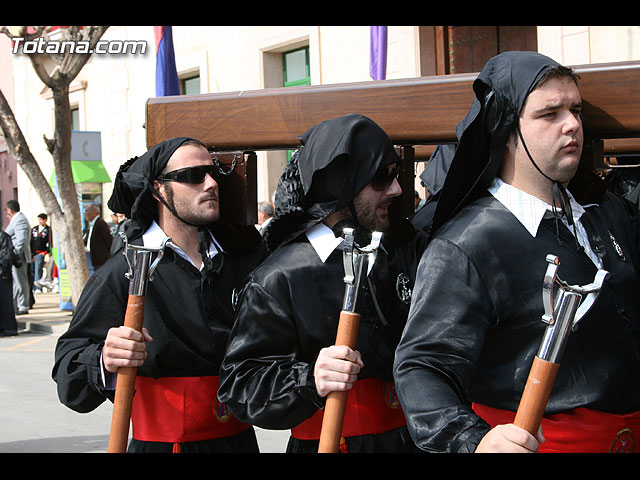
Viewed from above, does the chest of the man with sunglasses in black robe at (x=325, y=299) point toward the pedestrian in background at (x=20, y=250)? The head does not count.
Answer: no

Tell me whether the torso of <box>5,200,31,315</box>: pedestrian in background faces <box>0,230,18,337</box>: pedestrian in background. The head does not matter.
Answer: no

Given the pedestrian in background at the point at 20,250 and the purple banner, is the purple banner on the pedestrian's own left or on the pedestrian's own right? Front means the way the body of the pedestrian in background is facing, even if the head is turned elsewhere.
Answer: on the pedestrian's own left

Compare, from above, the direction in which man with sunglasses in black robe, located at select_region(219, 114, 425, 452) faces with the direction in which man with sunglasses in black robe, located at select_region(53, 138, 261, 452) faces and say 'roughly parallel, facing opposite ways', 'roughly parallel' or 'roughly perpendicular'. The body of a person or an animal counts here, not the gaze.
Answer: roughly parallel

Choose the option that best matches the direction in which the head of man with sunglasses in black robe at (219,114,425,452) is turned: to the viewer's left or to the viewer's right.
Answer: to the viewer's right

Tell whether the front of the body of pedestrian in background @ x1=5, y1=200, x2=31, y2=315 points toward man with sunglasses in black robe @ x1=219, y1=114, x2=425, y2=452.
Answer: no

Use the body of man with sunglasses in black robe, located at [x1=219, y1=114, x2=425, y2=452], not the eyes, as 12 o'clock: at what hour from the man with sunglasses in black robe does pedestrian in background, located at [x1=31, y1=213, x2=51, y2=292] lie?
The pedestrian in background is roughly at 7 o'clock from the man with sunglasses in black robe.

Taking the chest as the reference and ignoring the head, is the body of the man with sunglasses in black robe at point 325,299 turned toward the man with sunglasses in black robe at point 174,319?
no

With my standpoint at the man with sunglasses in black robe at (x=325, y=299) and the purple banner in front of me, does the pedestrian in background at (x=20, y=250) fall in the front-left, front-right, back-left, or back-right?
front-left
